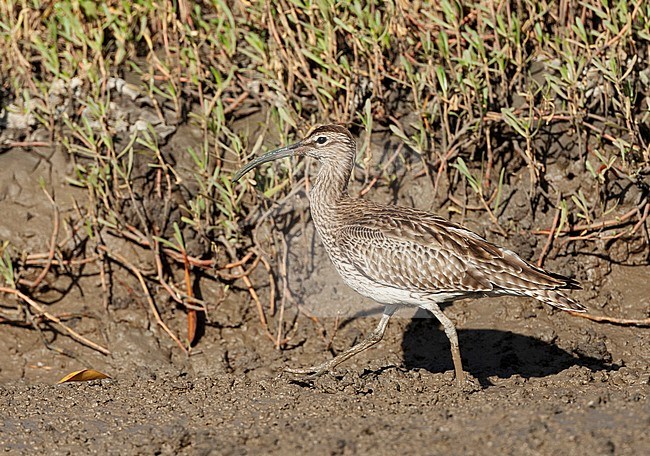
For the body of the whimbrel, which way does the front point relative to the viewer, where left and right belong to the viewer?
facing to the left of the viewer

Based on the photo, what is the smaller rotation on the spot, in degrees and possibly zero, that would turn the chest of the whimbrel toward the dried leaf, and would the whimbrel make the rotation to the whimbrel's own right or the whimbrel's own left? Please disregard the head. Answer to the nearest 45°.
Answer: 0° — it already faces it
